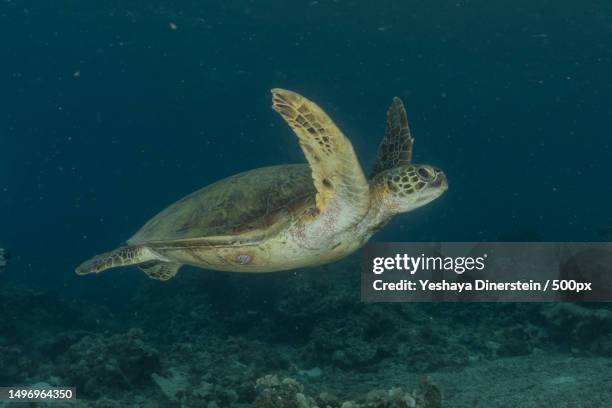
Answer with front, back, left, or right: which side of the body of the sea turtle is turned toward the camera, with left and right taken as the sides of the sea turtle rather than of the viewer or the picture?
right
